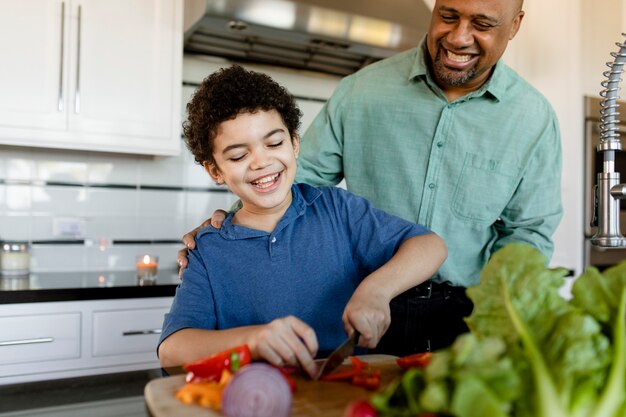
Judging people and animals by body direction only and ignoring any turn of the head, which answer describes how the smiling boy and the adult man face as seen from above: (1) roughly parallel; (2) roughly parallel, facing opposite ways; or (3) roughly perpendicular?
roughly parallel

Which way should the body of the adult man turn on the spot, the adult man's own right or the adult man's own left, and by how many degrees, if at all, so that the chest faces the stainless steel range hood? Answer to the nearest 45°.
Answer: approximately 135° to the adult man's own right

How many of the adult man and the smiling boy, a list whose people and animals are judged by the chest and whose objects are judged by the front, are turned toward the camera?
2

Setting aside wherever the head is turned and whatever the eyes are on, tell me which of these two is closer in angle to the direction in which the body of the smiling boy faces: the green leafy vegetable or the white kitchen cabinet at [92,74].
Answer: the green leafy vegetable

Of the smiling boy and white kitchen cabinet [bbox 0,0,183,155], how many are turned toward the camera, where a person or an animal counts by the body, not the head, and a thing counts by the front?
2

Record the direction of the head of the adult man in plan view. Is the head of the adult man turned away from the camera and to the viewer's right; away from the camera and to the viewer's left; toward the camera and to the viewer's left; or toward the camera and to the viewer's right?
toward the camera and to the viewer's left

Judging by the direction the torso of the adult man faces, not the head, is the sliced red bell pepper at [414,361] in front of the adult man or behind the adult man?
in front

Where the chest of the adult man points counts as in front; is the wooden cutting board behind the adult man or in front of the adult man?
in front

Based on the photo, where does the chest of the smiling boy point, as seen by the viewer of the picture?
toward the camera

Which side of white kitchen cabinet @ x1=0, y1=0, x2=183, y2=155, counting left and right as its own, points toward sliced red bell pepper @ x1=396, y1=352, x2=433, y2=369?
front

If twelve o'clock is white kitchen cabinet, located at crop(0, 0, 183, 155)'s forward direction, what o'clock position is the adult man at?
The adult man is roughly at 11 o'clock from the white kitchen cabinet.

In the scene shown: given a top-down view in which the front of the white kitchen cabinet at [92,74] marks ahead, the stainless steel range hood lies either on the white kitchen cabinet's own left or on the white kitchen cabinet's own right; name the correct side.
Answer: on the white kitchen cabinet's own left

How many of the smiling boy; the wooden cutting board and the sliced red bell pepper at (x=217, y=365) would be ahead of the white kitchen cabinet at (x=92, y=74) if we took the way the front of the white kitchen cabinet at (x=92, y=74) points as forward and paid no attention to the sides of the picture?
3

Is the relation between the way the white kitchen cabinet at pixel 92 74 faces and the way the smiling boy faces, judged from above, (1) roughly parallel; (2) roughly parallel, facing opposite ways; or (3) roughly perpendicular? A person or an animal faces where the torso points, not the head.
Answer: roughly parallel

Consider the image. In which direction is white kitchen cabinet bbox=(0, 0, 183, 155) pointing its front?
toward the camera
